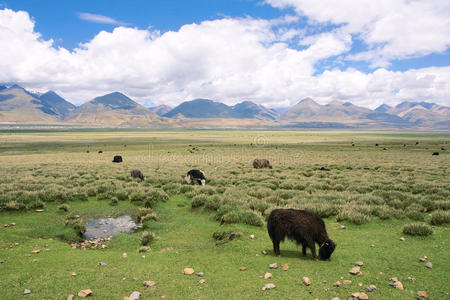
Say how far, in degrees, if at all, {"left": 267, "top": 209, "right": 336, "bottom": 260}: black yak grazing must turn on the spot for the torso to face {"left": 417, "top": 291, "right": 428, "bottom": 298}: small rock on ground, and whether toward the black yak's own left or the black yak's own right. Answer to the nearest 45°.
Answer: approximately 45° to the black yak's own right

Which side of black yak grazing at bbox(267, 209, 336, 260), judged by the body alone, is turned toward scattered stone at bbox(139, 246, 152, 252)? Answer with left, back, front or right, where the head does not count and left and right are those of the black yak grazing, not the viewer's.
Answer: back

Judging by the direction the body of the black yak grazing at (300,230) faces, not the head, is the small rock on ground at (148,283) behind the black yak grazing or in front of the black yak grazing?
behind

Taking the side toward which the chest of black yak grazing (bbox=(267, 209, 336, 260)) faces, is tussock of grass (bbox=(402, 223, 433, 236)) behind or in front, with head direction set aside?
in front

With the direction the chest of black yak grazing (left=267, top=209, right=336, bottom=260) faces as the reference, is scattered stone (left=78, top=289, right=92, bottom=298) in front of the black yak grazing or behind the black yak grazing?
behind

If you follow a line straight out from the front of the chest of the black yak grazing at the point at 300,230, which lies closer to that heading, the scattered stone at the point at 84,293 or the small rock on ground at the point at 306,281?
the small rock on ground

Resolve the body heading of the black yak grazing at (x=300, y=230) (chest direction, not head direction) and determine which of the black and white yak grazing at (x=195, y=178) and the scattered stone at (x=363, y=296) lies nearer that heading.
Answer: the scattered stone

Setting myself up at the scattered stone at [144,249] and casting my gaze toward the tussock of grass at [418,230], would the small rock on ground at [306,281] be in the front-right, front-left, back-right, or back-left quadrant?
front-right

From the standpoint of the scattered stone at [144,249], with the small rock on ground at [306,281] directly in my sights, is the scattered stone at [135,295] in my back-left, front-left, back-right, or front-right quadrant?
front-right

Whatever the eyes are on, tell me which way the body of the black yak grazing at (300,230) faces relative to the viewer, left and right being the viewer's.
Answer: facing to the right of the viewer

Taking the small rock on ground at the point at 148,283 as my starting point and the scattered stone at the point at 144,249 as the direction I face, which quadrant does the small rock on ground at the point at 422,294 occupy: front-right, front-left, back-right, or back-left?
back-right

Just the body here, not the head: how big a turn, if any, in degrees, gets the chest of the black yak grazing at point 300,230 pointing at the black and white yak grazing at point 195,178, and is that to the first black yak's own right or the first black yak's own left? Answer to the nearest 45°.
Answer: approximately 135° to the first black yak's own left

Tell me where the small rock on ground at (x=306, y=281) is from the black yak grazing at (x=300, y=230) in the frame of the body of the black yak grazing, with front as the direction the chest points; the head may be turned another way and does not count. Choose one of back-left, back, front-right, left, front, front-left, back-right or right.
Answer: right

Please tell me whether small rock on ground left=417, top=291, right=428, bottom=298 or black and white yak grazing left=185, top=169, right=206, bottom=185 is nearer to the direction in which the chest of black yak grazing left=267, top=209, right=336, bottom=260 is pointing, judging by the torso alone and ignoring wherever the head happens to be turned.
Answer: the small rock on ground

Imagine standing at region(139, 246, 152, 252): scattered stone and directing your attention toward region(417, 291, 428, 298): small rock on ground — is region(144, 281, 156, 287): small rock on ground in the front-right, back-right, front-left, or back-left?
front-right
